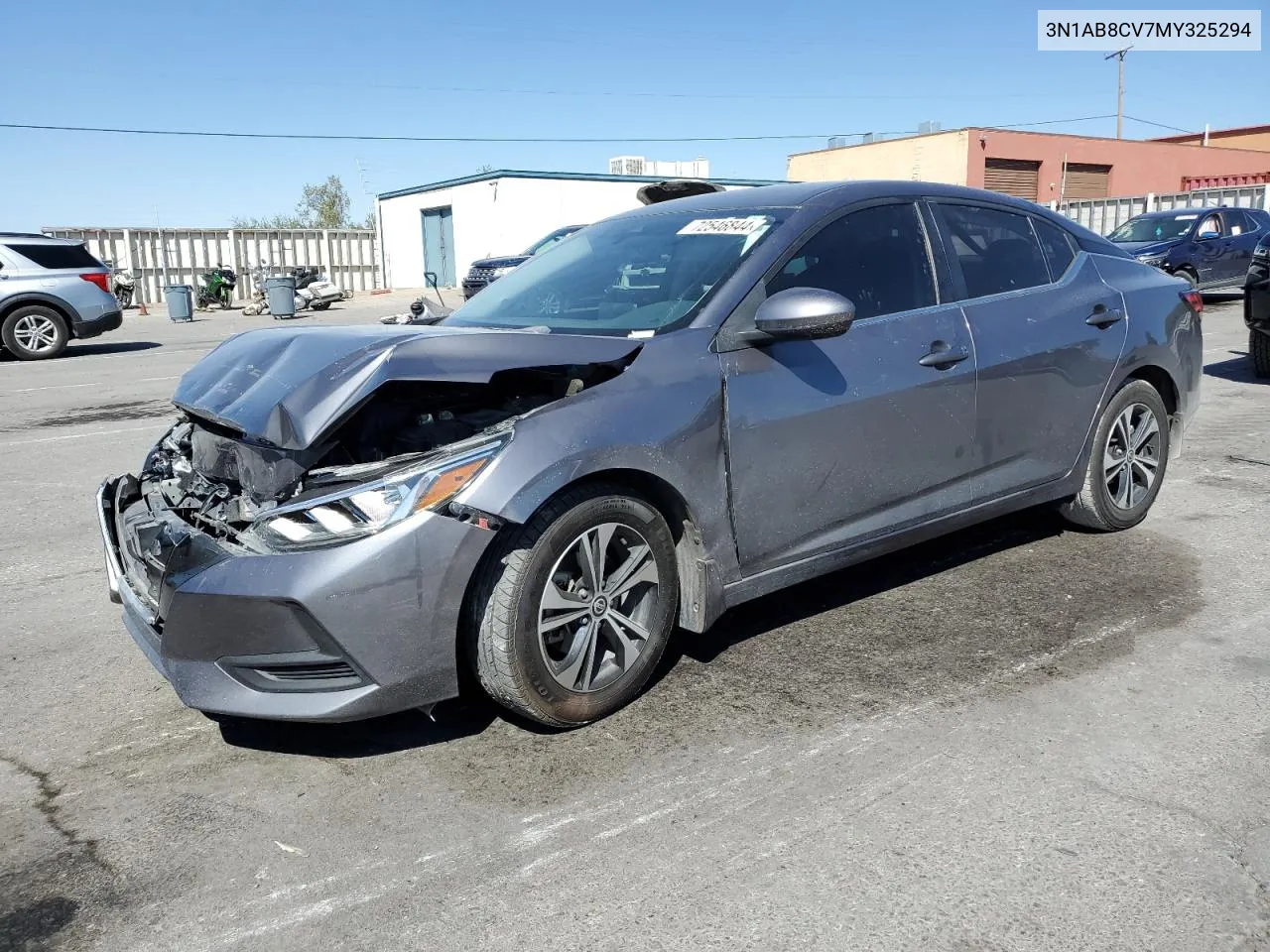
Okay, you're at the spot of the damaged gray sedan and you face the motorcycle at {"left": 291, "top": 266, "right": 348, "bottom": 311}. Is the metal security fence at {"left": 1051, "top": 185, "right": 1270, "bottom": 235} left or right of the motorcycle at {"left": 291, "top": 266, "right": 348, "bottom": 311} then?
right

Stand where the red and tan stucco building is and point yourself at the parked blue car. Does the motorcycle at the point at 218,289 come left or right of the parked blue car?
right

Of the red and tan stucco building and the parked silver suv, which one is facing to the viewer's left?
the parked silver suv

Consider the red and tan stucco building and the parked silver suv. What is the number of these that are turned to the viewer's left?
1

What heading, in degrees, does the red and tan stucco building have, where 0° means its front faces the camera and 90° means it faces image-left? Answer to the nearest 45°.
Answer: approximately 315°

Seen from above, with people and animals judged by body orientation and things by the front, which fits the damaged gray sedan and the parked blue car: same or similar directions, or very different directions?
same or similar directions

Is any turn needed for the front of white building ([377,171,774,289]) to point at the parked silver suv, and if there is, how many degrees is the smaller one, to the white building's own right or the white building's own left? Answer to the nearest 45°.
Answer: approximately 45° to the white building's own left

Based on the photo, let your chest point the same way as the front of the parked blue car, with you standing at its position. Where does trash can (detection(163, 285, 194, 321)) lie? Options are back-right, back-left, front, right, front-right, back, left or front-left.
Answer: front-right

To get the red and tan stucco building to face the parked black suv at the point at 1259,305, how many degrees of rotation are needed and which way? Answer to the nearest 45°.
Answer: approximately 45° to its right

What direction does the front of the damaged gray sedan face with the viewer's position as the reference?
facing the viewer and to the left of the viewer

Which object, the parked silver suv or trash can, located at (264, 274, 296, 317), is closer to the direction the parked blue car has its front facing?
the parked silver suv

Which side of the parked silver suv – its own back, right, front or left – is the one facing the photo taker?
left

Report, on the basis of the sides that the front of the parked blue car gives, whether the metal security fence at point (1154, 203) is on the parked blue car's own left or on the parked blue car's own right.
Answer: on the parked blue car's own right
